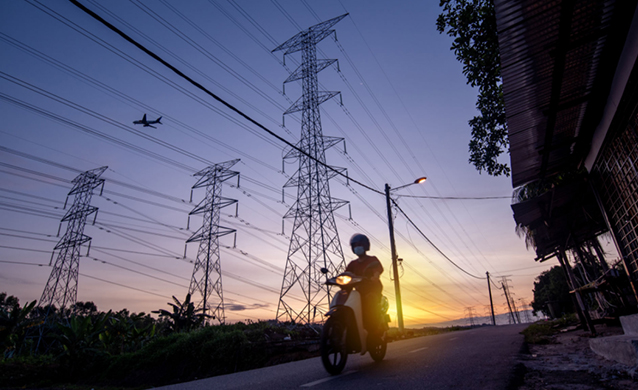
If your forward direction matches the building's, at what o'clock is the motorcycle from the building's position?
The motorcycle is roughly at 11 o'clock from the building.

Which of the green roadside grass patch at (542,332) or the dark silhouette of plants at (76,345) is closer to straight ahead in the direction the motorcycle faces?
the dark silhouette of plants

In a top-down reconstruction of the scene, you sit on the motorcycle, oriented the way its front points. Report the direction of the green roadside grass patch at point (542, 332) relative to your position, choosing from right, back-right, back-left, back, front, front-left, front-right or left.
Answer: back

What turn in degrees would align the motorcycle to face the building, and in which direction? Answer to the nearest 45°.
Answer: approximately 135° to its left

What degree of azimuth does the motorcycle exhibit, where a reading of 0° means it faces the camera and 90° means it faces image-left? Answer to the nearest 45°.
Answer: approximately 45°

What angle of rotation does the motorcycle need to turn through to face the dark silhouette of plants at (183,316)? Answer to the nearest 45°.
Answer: approximately 90° to its right

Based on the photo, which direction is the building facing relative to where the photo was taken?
to the viewer's left

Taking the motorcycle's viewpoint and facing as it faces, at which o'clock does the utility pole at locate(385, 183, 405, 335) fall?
The utility pole is roughly at 5 o'clock from the motorcycle.

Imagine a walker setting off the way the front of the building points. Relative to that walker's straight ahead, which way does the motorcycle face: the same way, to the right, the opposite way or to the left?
to the left

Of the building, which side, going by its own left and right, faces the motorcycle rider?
front

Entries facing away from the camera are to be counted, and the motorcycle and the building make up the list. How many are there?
0

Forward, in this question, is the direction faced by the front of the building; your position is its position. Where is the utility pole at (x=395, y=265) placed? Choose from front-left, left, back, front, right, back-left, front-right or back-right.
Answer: front-right

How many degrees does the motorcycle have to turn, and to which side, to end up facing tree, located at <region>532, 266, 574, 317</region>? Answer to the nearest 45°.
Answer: approximately 180°

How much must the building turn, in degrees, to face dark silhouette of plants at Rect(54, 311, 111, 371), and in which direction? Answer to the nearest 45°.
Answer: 0° — it already faces it
